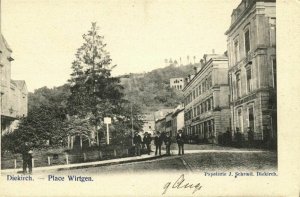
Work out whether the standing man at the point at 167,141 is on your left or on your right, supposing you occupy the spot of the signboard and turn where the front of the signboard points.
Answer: on your left

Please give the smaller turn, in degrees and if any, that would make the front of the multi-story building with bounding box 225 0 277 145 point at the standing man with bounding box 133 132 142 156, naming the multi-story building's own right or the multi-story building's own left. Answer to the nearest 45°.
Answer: approximately 45° to the multi-story building's own right

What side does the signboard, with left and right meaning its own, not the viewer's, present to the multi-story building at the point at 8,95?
right
